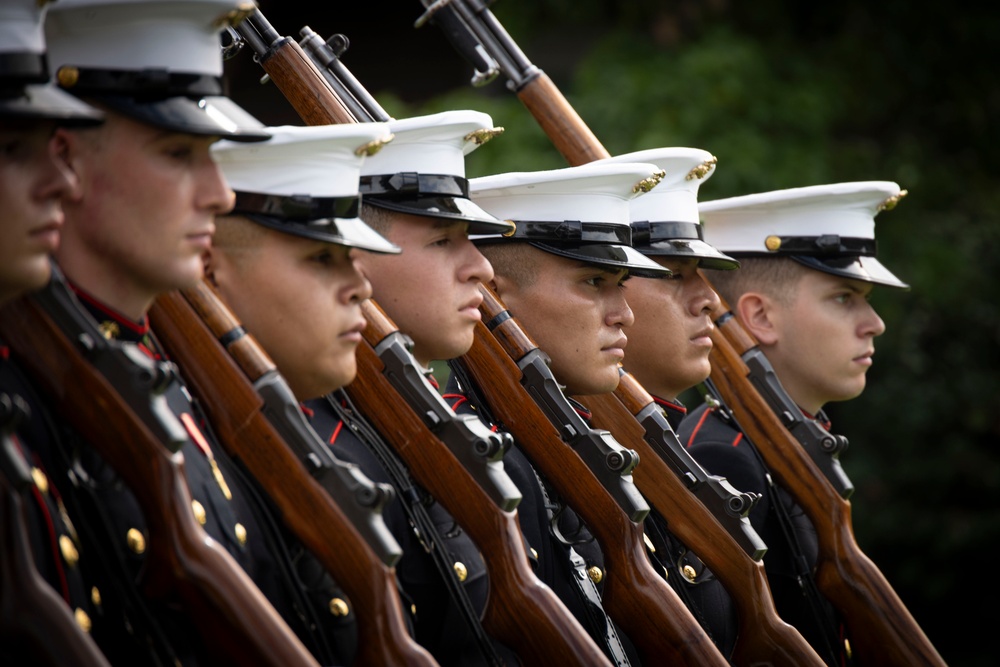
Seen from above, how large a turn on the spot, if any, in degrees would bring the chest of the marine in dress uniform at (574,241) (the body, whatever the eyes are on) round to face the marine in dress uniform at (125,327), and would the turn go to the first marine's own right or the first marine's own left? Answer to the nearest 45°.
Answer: approximately 90° to the first marine's own right

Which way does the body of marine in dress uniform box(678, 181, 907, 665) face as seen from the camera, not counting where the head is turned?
to the viewer's right

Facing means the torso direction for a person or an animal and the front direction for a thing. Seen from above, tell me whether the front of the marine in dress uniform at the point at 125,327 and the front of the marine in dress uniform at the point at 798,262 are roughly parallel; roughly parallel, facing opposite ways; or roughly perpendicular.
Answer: roughly parallel

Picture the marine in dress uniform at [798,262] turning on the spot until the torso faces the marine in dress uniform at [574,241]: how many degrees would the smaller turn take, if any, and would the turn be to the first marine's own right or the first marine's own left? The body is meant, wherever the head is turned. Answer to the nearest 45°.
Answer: approximately 135° to the first marine's own right

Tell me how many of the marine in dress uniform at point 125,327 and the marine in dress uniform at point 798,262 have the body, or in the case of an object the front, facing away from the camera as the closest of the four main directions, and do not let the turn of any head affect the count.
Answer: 0

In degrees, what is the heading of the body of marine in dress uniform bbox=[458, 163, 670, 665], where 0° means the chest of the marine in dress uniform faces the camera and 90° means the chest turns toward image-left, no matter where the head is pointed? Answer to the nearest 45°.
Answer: approximately 315°

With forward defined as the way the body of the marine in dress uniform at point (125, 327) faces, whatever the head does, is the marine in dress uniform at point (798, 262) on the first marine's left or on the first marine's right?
on the first marine's left

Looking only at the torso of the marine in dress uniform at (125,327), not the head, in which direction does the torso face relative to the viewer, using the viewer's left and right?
facing the viewer and to the right of the viewer

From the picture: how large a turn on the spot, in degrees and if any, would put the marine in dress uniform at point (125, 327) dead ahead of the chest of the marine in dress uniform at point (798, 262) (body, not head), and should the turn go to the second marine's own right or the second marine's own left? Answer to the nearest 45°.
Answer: approximately 135° to the second marine's own right
